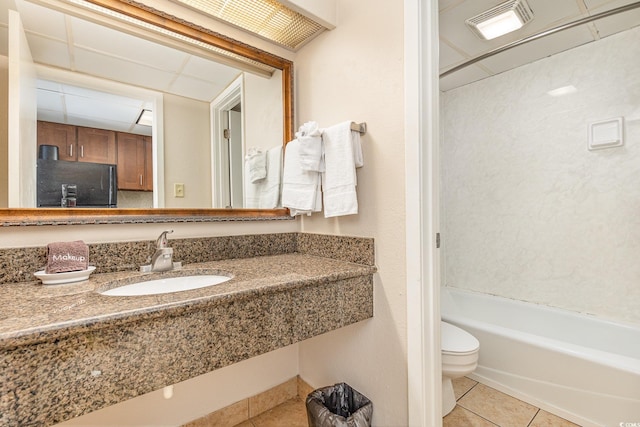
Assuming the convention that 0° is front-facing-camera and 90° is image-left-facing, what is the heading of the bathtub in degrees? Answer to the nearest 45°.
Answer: approximately 45°

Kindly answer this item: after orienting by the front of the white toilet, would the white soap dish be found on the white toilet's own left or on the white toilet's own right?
on the white toilet's own right

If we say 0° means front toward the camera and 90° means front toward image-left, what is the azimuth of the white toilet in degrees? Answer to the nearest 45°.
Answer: approximately 315°

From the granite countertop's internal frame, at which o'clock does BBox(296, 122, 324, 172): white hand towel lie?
The white hand towel is roughly at 10 o'clock from the granite countertop.

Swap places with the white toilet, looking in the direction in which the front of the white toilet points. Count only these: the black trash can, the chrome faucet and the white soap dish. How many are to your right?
3
